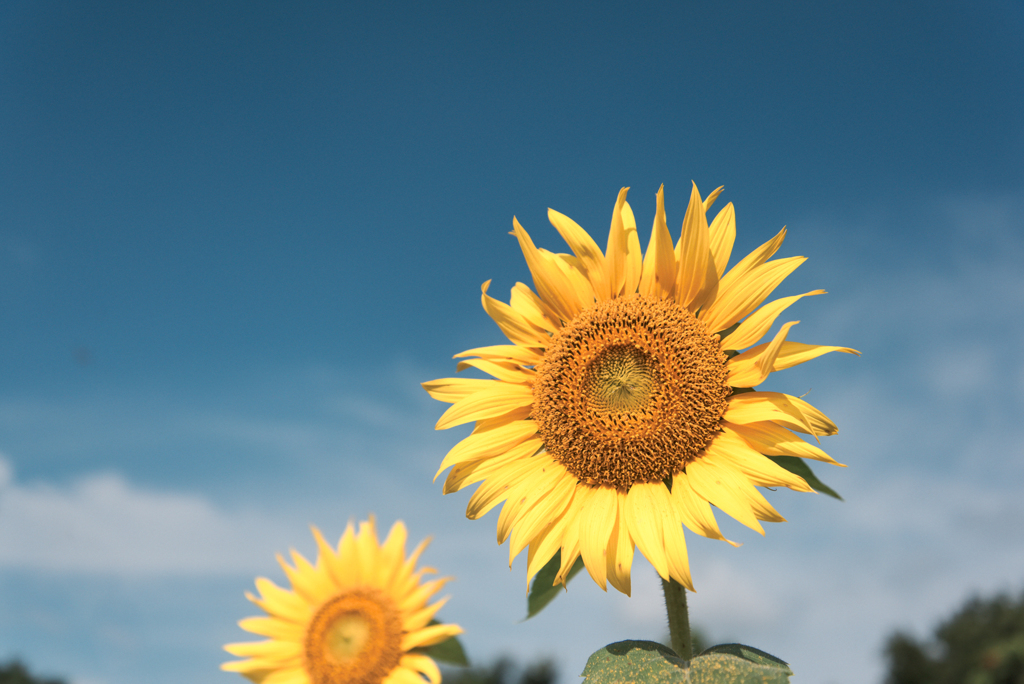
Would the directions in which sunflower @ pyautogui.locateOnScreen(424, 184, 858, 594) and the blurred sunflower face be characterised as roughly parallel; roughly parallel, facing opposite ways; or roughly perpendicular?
roughly parallel

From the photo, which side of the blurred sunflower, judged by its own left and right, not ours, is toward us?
front

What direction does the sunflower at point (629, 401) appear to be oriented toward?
toward the camera

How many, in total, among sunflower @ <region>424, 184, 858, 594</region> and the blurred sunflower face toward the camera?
2

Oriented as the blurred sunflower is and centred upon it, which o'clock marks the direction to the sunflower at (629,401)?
The sunflower is roughly at 10 o'clock from the blurred sunflower.

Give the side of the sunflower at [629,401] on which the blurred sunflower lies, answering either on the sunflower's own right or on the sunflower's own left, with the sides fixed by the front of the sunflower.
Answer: on the sunflower's own right
